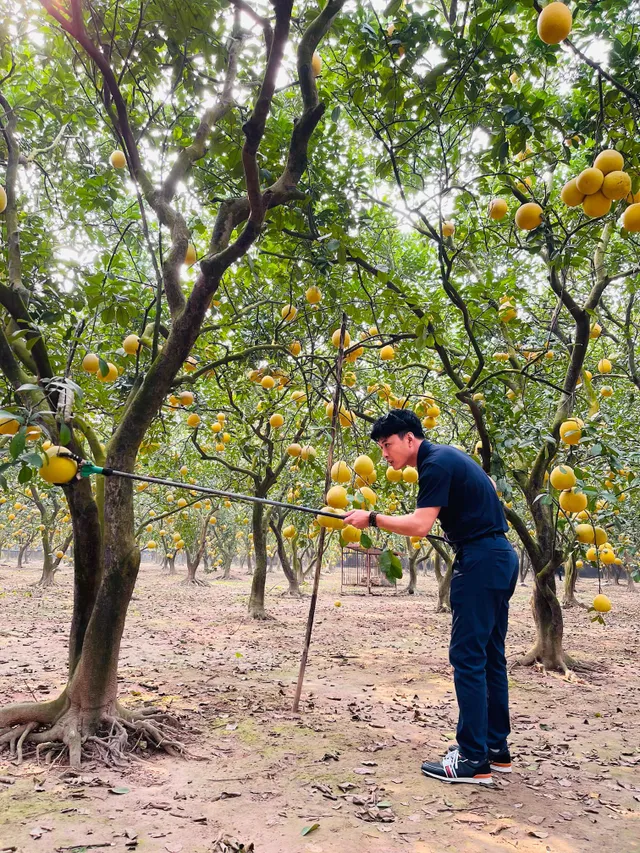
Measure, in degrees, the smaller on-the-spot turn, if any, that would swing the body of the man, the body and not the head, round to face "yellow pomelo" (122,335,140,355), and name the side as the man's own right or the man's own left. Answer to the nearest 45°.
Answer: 0° — they already face it

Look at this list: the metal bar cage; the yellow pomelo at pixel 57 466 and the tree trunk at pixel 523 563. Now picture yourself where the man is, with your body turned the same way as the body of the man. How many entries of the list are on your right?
2

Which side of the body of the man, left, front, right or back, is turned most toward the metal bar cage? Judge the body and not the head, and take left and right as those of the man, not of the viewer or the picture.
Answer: right

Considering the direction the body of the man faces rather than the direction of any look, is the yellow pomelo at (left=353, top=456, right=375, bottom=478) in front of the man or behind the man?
in front

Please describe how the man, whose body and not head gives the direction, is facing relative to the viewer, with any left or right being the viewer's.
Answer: facing to the left of the viewer

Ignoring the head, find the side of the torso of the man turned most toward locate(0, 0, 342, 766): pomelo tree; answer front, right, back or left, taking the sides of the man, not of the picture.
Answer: front
